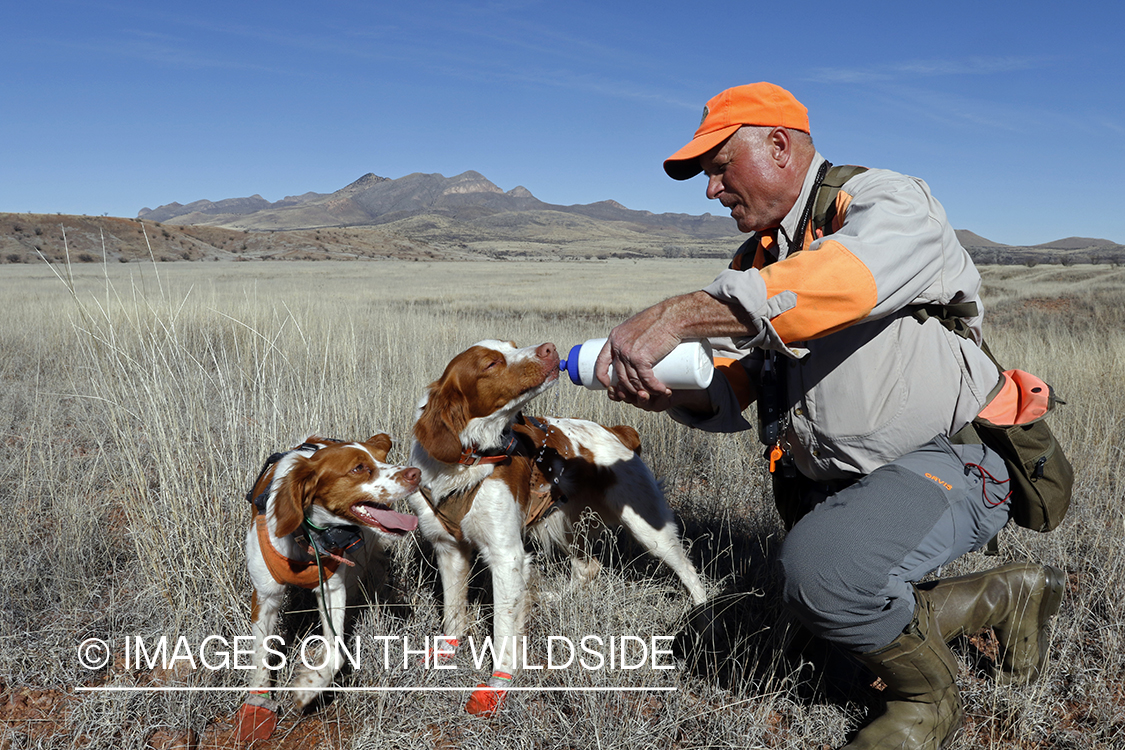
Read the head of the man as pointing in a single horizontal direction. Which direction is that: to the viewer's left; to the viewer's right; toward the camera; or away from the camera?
to the viewer's left

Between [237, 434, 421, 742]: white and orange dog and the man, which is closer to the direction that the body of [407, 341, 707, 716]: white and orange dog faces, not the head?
the white and orange dog

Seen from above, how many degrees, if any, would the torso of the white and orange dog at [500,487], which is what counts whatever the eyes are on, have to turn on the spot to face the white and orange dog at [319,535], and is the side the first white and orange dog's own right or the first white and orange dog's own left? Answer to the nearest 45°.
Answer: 0° — it already faces it

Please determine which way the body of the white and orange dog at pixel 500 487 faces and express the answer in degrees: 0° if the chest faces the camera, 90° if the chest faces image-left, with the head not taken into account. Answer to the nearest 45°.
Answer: approximately 45°

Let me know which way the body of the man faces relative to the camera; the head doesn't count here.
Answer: to the viewer's left
